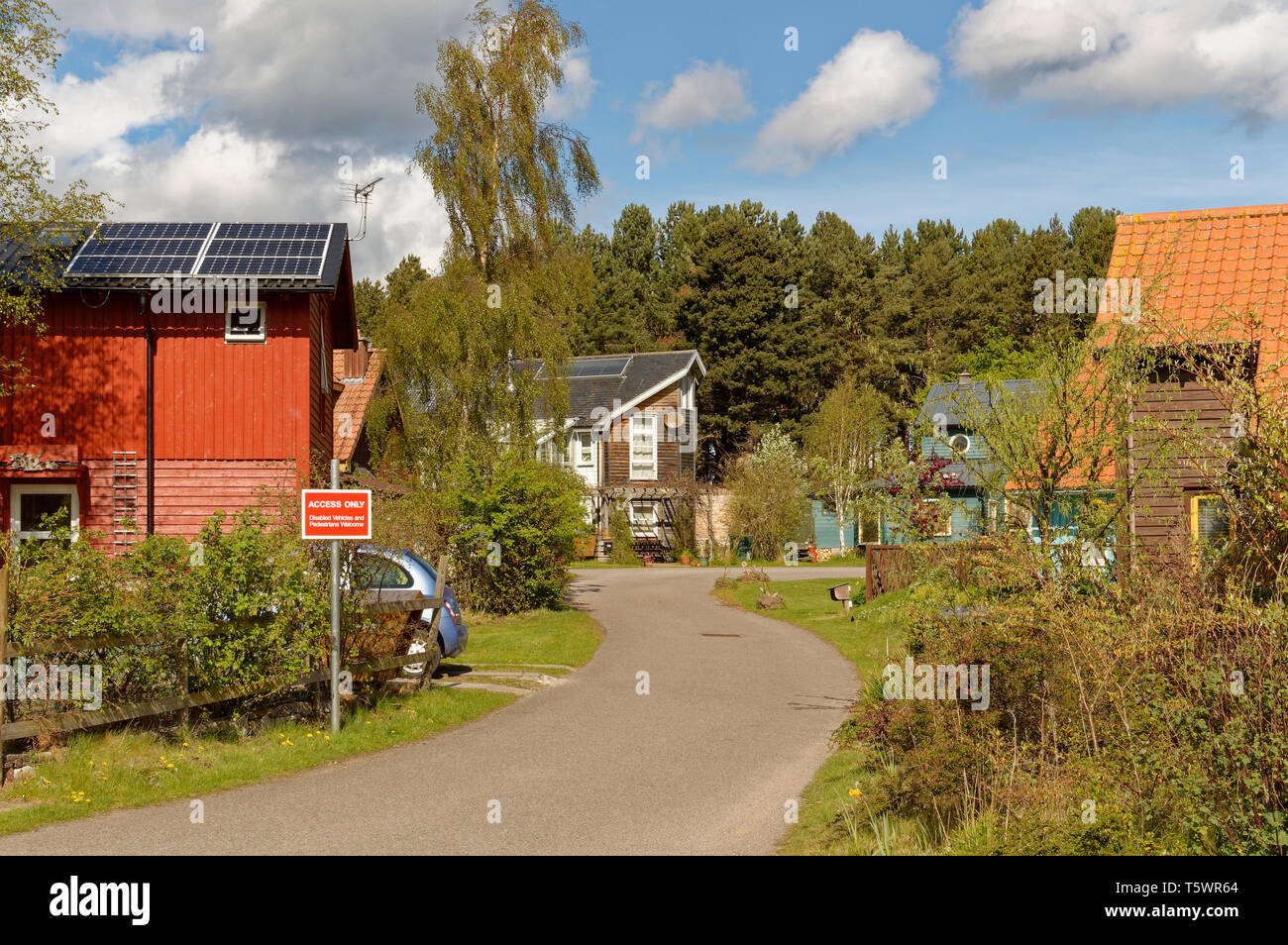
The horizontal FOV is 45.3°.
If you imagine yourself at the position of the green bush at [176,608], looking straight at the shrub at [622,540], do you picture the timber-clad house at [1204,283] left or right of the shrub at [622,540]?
right

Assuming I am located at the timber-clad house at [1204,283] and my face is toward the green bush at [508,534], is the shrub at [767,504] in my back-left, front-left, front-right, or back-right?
front-right

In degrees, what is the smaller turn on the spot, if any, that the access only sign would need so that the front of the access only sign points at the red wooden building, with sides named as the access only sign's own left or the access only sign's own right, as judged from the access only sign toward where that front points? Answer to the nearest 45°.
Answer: approximately 180°

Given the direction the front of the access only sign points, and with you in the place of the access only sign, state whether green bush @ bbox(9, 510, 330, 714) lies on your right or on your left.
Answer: on your right

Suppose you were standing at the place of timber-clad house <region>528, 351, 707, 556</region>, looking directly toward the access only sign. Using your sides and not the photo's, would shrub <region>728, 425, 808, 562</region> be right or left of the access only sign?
left

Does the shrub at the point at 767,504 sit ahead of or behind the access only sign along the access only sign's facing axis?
behind

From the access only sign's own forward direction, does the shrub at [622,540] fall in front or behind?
behind

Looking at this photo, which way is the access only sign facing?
toward the camera
